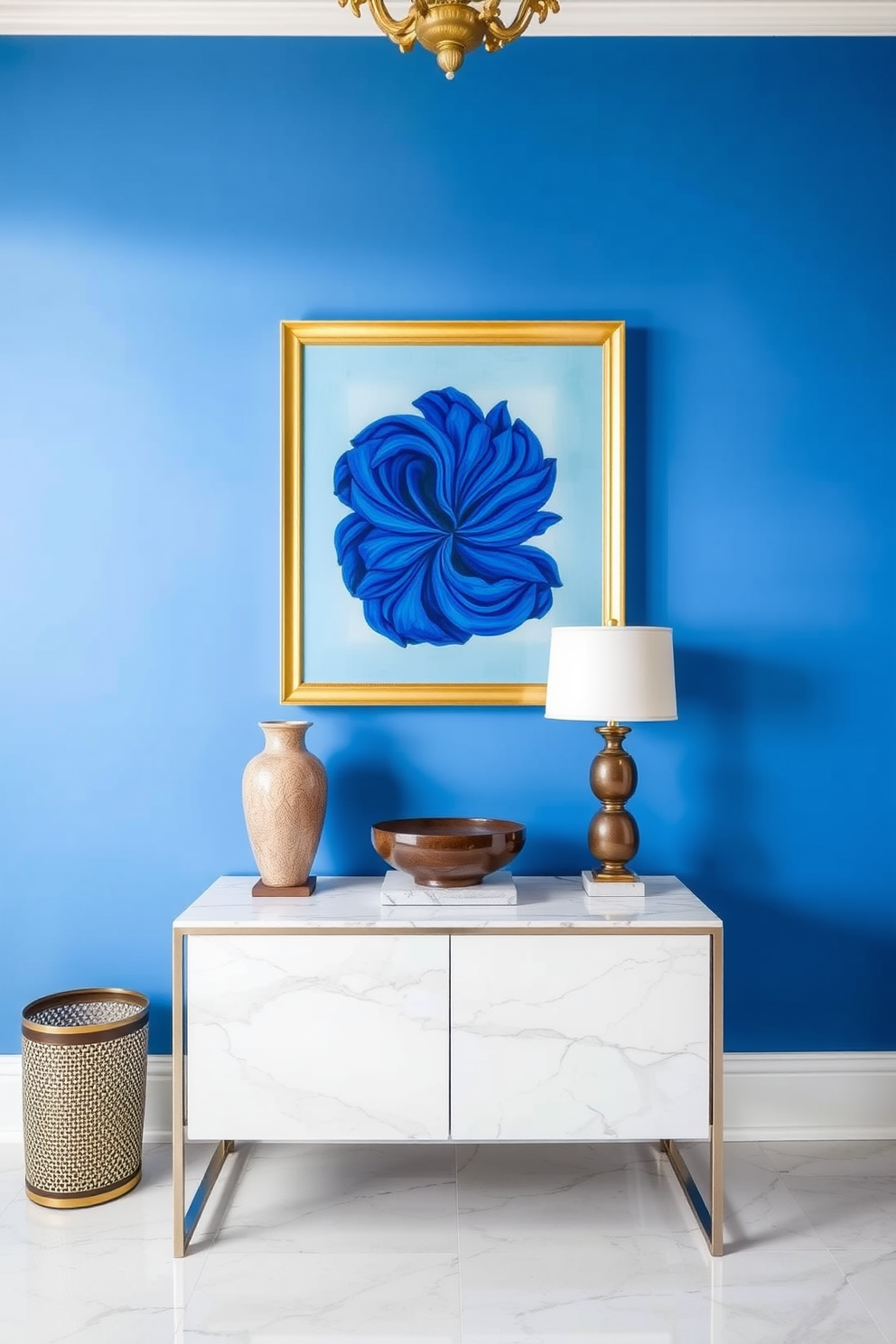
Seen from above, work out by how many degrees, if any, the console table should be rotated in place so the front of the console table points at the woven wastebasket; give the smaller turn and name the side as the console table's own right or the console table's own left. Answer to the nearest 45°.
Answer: approximately 90° to the console table's own right

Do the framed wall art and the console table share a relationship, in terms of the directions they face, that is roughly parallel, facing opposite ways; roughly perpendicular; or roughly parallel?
roughly parallel

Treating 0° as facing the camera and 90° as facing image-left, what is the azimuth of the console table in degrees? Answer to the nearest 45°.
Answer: approximately 0°

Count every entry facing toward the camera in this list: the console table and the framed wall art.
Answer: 2

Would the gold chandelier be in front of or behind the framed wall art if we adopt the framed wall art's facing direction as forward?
in front

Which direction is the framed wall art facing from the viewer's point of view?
toward the camera
